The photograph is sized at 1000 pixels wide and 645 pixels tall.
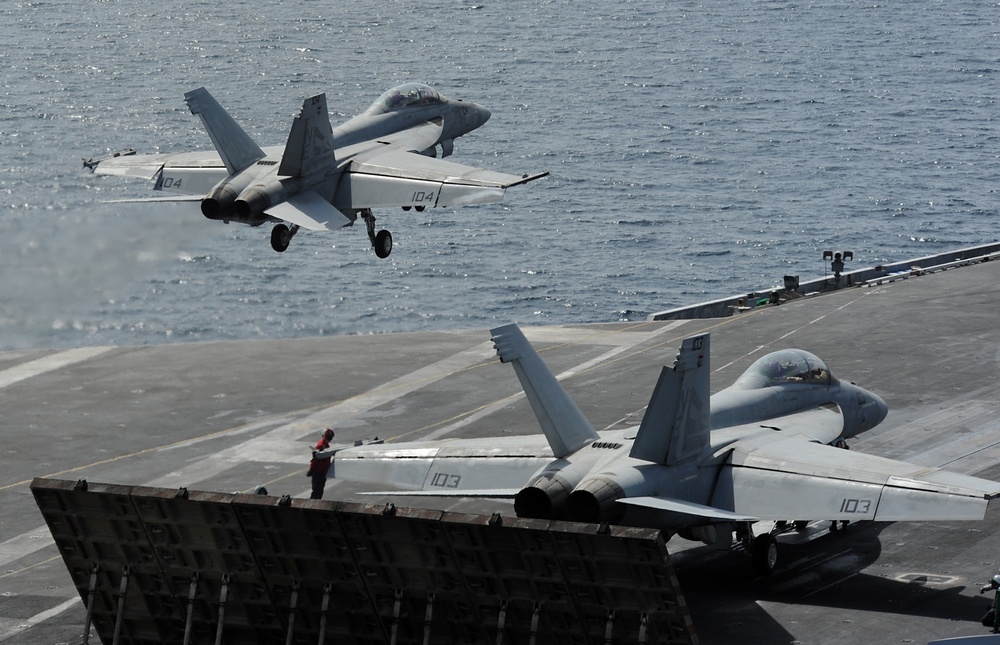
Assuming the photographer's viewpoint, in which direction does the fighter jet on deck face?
facing away from the viewer and to the right of the viewer

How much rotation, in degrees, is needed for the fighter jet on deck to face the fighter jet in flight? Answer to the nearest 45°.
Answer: approximately 90° to its left

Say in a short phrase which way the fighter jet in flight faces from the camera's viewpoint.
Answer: facing away from the viewer and to the right of the viewer

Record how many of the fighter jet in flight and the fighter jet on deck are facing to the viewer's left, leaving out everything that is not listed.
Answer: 0

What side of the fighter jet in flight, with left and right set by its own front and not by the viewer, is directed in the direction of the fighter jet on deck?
right
